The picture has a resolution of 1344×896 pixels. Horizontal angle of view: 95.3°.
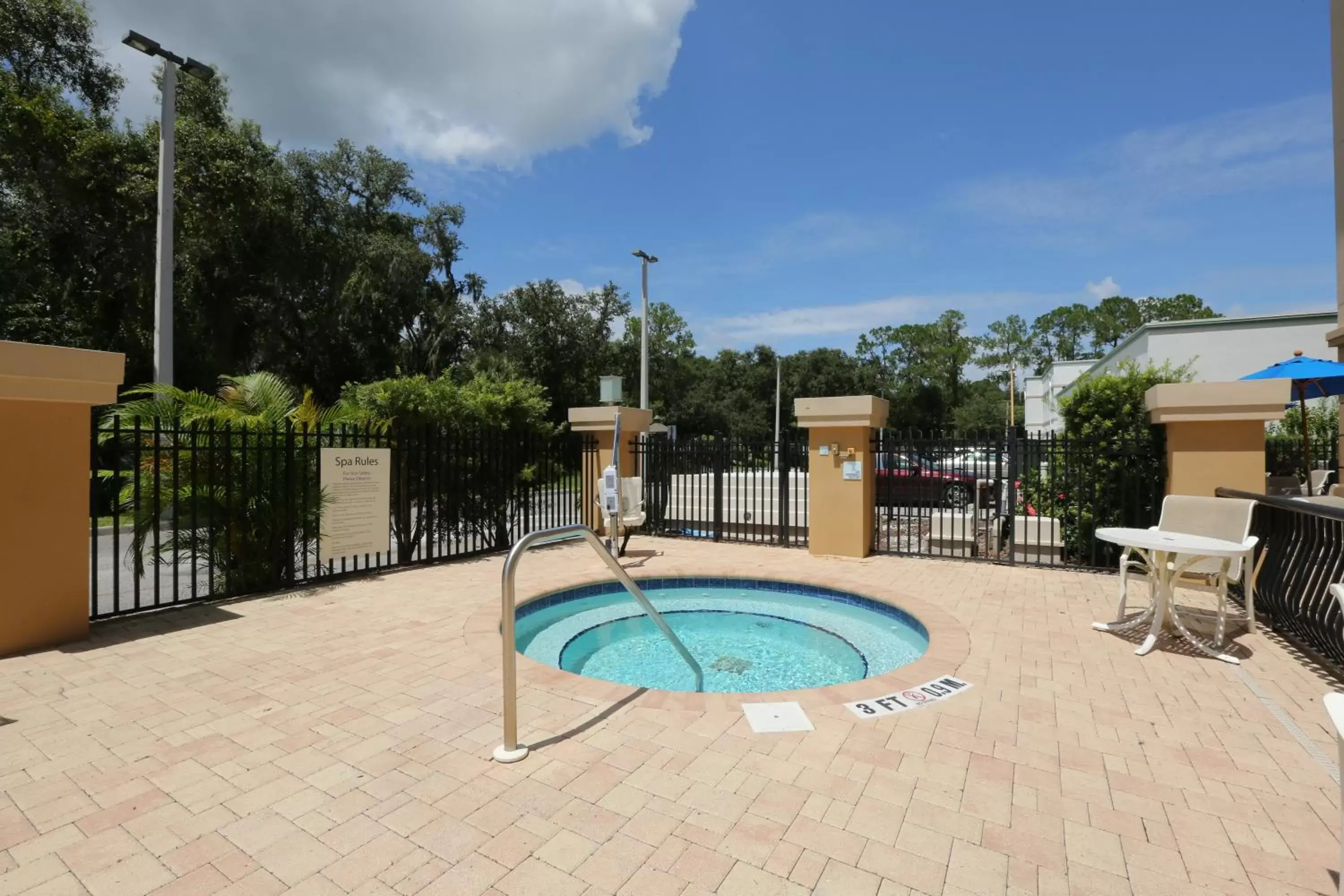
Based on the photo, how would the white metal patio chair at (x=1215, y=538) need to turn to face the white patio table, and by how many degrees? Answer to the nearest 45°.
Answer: approximately 45° to its left

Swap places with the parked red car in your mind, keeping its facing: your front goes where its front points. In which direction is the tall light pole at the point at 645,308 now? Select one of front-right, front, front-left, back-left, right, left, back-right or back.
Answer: back

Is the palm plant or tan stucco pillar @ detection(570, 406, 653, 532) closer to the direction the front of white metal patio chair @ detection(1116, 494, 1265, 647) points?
the palm plant

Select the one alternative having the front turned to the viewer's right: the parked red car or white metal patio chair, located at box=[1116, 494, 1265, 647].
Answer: the parked red car

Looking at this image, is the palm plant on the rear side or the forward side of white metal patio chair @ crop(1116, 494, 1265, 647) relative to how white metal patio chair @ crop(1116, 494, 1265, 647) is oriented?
on the forward side

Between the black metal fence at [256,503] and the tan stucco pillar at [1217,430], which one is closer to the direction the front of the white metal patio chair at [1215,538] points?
the black metal fence

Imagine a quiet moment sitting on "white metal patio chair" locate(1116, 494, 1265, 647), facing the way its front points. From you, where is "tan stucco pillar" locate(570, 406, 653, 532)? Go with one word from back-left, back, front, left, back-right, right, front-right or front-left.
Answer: front-right

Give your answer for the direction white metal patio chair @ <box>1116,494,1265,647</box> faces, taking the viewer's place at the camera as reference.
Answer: facing the viewer and to the left of the viewer

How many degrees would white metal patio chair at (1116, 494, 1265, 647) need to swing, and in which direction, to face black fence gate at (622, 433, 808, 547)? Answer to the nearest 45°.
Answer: approximately 45° to its right

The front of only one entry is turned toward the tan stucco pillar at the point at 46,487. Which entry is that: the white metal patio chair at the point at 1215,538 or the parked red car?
the white metal patio chair

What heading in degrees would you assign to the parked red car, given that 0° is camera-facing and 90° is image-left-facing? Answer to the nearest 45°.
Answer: approximately 270°

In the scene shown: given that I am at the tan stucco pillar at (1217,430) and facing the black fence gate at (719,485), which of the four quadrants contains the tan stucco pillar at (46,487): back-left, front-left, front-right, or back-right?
front-left

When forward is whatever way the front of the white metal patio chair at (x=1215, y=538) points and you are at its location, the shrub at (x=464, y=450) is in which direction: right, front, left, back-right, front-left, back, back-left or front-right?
front-right
